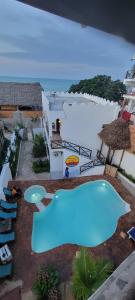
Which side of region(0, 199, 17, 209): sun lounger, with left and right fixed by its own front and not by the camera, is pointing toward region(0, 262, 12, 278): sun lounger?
right

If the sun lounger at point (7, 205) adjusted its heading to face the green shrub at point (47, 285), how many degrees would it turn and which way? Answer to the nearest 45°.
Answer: approximately 90° to its right

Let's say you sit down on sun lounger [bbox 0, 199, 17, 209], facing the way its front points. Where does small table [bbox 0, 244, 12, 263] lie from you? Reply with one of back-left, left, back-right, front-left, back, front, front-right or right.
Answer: right

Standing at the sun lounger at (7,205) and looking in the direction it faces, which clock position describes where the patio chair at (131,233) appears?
The patio chair is roughly at 1 o'clock from the sun lounger.

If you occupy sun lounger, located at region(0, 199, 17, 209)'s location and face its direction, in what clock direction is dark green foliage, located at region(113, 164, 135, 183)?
The dark green foliage is roughly at 12 o'clock from the sun lounger.

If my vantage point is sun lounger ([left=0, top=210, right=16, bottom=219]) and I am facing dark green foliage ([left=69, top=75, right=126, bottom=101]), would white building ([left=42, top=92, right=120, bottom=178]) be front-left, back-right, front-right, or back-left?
front-right

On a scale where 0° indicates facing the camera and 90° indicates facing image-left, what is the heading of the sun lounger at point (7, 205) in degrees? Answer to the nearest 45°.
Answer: approximately 270°

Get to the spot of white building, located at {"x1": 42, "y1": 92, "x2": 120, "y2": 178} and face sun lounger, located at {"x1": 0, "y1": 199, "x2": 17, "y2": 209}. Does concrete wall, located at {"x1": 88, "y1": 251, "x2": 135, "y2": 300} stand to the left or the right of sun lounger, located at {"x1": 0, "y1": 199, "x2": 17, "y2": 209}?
left

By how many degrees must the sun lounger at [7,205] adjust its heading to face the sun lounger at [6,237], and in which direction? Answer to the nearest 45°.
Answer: approximately 90° to its right

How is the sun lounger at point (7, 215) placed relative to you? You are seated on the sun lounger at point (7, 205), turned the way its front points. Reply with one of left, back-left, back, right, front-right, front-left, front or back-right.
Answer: right

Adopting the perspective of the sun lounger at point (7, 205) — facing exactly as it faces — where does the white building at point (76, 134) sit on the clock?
The white building is roughly at 11 o'clock from the sun lounger.

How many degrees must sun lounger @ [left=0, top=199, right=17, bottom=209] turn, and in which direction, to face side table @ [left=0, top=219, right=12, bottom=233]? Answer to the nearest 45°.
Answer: approximately 90° to its right

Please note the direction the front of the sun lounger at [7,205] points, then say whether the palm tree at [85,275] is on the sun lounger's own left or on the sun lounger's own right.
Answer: on the sun lounger's own right

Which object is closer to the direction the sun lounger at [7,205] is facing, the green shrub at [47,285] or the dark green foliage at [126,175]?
the dark green foliage

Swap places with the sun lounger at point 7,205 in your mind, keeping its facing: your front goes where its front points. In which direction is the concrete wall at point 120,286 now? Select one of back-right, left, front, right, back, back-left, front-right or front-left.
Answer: right

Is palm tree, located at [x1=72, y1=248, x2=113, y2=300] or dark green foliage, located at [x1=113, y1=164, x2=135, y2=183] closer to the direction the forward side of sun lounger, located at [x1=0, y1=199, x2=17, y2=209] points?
the dark green foliage
